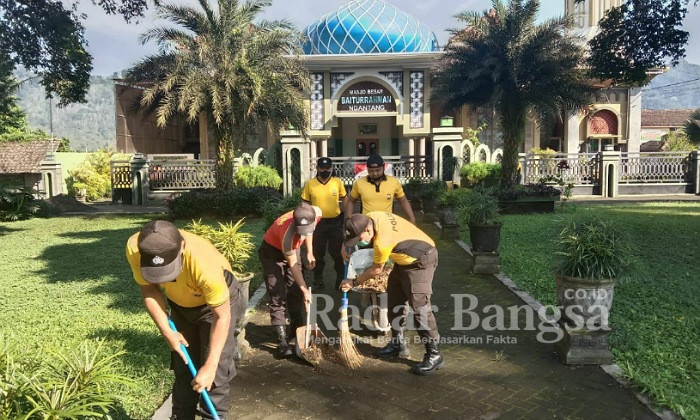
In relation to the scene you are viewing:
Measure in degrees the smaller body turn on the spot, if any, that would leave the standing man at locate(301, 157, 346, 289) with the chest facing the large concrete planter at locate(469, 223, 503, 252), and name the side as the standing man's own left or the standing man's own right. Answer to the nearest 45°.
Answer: approximately 90° to the standing man's own left

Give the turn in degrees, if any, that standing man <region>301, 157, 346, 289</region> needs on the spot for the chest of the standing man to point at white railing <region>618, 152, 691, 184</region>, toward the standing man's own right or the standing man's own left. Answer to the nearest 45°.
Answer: approximately 135° to the standing man's own left

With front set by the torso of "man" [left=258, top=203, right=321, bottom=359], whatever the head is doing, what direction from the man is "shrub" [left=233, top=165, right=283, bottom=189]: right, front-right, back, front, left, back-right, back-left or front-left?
back-left

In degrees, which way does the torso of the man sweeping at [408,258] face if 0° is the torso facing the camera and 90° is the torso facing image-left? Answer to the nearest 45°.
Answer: approximately 90°

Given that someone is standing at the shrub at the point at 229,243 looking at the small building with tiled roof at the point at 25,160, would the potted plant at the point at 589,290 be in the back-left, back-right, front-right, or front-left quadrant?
back-right

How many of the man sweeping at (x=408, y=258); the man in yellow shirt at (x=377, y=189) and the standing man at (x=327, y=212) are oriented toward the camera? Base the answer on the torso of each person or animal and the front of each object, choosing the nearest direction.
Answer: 2

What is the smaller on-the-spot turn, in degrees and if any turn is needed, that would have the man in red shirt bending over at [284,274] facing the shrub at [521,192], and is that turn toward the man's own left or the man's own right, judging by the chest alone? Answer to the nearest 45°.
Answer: approximately 90° to the man's own left

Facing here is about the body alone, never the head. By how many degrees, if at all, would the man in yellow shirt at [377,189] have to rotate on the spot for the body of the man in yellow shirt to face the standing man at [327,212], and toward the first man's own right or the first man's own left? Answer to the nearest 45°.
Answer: approximately 135° to the first man's own right

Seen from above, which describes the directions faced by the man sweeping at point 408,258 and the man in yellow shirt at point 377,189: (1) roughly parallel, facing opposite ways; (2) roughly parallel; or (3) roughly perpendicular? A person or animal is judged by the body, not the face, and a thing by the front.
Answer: roughly perpendicular

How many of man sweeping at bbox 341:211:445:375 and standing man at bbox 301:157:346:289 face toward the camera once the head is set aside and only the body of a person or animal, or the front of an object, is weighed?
1
